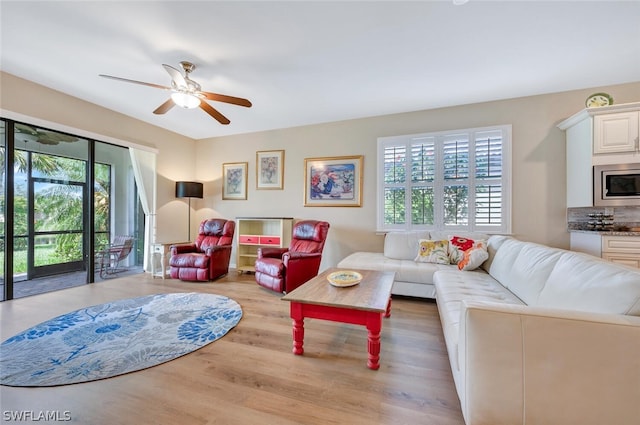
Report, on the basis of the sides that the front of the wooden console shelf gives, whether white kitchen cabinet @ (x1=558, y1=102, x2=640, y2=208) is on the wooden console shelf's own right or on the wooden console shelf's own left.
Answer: on the wooden console shelf's own left

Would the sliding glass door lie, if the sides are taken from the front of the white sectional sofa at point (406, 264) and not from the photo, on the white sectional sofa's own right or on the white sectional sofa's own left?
on the white sectional sofa's own right

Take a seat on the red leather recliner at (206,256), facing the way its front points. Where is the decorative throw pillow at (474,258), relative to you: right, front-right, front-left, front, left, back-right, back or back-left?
left

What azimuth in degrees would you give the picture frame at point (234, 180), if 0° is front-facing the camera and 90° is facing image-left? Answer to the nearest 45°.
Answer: approximately 45°

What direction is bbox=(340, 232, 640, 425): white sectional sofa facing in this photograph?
to the viewer's left

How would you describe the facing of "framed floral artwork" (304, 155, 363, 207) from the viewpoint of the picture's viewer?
facing the viewer

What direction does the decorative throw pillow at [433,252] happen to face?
toward the camera

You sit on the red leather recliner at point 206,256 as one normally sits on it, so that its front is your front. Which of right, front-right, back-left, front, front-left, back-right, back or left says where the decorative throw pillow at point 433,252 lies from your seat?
left

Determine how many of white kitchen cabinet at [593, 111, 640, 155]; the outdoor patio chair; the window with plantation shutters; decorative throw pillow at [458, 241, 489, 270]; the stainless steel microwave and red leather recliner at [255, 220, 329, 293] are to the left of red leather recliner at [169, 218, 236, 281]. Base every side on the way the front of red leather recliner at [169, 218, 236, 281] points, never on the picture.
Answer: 5

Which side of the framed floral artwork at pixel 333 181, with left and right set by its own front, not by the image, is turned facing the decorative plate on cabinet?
left

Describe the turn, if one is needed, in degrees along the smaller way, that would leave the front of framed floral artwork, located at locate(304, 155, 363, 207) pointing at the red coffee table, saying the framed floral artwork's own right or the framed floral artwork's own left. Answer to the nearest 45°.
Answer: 0° — it already faces it
